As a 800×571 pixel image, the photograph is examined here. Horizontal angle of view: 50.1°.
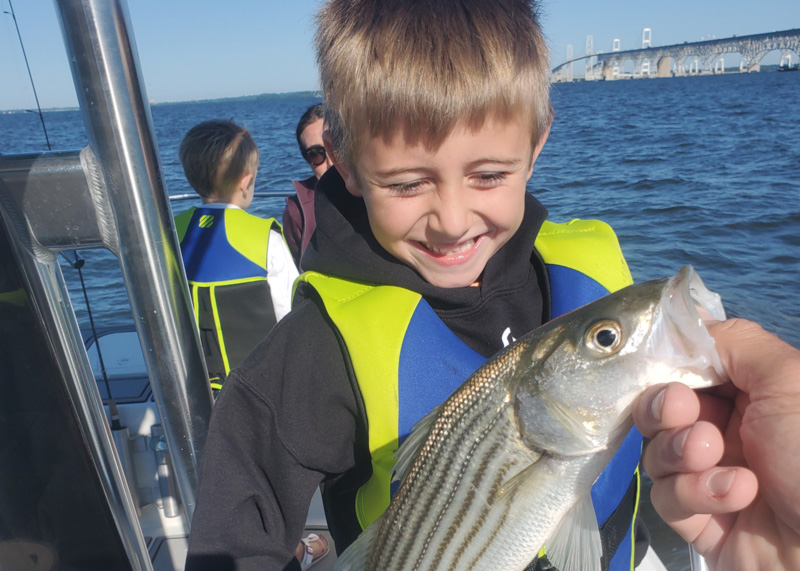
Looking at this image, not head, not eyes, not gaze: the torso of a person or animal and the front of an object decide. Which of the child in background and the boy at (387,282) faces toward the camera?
the boy

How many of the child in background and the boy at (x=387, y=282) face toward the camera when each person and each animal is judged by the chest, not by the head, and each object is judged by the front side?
1

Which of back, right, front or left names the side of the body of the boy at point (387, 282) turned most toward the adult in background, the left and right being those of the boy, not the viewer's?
back

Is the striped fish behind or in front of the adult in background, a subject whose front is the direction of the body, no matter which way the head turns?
in front

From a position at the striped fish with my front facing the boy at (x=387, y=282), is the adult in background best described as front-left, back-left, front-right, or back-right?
front-right

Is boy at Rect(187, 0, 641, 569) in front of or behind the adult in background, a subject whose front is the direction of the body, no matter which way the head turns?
in front

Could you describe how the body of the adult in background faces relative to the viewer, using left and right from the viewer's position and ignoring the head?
facing the viewer and to the right of the viewer

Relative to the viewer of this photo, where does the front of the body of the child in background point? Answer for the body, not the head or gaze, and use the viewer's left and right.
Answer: facing away from the viewer and to the right of the viewer

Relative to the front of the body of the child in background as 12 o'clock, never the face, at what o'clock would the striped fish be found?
The striped fish is roughly at 4 o'clock from the child in background.

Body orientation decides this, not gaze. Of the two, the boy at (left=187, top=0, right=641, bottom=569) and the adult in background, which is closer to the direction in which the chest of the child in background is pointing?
the adult in background

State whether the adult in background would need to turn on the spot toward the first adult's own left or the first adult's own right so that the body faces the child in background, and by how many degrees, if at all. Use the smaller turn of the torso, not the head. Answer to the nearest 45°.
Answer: approximately 90° to the first adult's own right

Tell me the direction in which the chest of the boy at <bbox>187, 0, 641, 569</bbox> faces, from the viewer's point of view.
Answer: toward the camera
